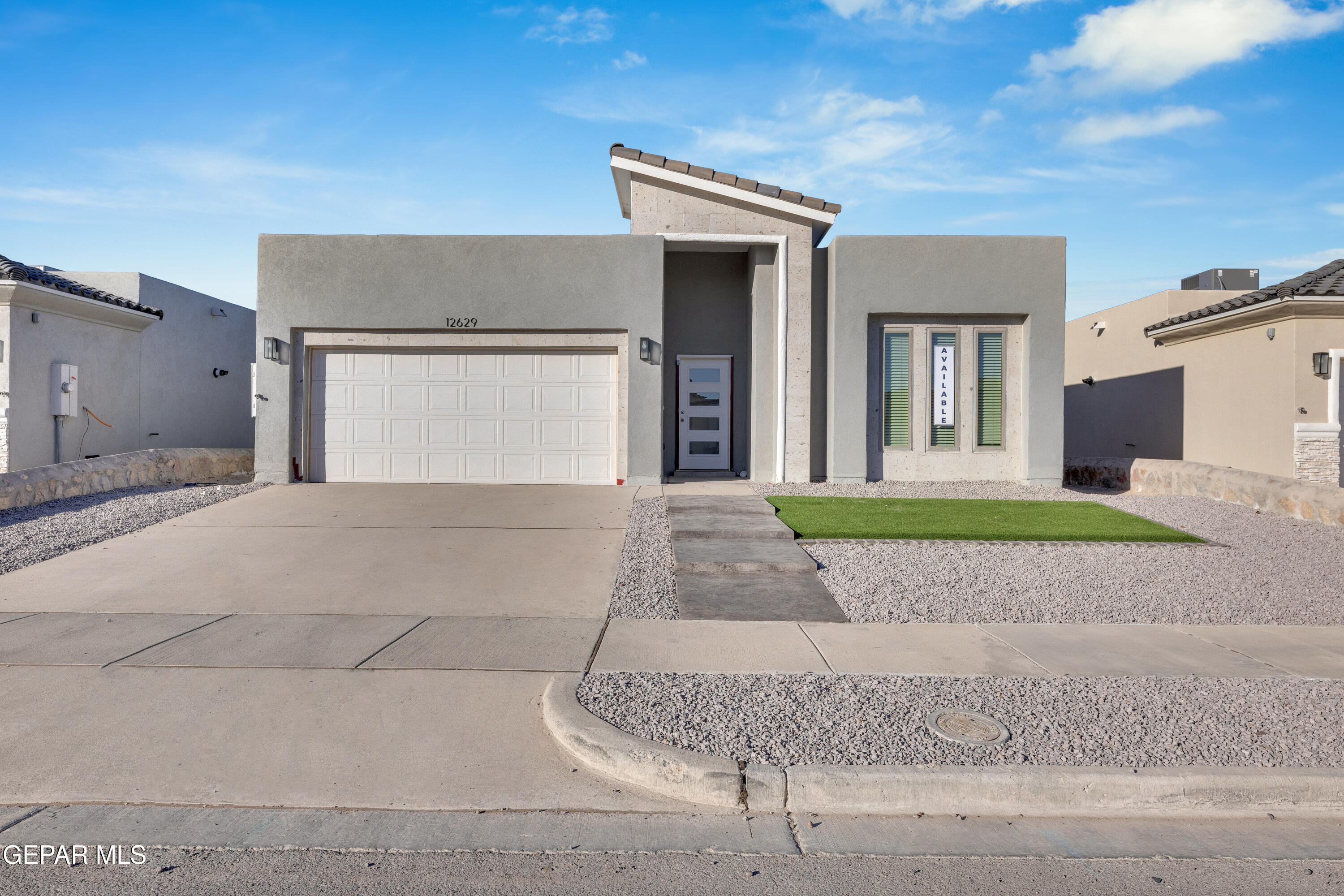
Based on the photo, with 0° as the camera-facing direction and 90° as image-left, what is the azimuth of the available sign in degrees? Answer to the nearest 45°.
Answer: approximately 0°

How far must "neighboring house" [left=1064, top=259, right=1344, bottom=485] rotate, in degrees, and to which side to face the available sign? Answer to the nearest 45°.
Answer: approximately 90° to its right

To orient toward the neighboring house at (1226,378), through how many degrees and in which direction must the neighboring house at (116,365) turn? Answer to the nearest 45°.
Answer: approximately 90° to its left

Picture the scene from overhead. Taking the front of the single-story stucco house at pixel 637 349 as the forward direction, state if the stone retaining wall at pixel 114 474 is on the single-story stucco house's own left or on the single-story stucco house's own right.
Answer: on the single-story stucco house's own right

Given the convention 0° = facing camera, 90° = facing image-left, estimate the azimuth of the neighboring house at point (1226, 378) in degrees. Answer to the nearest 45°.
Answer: approximately 315°

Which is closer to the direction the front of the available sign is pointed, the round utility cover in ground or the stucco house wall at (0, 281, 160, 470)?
the round utility cover in ground

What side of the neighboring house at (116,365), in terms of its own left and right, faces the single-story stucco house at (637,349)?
left

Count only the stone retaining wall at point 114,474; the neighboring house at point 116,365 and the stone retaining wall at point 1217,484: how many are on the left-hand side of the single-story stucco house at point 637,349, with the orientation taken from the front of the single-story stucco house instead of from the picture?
1

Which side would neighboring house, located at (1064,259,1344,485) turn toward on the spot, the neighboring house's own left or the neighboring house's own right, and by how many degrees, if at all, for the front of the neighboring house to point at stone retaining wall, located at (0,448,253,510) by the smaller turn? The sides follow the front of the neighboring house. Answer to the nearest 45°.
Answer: approximately 90° to the neighboring house's own right

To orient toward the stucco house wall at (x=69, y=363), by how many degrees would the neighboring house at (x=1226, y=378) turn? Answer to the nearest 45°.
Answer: approximately 90° to its right
